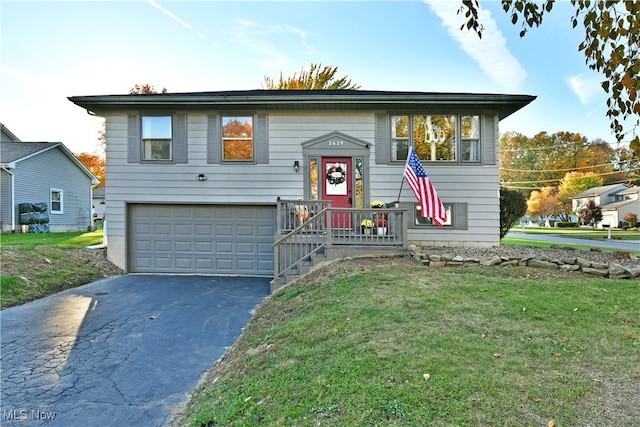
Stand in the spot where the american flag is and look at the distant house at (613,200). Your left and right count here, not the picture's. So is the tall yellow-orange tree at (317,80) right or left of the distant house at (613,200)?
left

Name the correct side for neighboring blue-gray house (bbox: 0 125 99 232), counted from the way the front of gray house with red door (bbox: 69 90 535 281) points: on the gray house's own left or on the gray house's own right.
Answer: on the gray house's own right

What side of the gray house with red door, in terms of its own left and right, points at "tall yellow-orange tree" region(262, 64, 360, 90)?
back

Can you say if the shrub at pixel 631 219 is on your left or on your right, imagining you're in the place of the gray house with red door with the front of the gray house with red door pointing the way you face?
on your left

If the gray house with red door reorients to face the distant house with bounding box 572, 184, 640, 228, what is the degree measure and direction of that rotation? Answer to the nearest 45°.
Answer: approximately 135° to its left

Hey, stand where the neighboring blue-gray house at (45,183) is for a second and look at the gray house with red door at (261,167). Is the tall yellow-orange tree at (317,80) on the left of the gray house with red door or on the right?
left

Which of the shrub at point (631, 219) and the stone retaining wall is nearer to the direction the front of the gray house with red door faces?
the stone retaining wall

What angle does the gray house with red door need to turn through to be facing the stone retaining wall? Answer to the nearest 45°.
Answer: approximately 45° to its left

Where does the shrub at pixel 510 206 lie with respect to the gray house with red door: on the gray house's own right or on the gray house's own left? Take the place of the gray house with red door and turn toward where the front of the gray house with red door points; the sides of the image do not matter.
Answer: on the gray house's own left

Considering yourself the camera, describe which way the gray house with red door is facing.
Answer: facing the viewer
